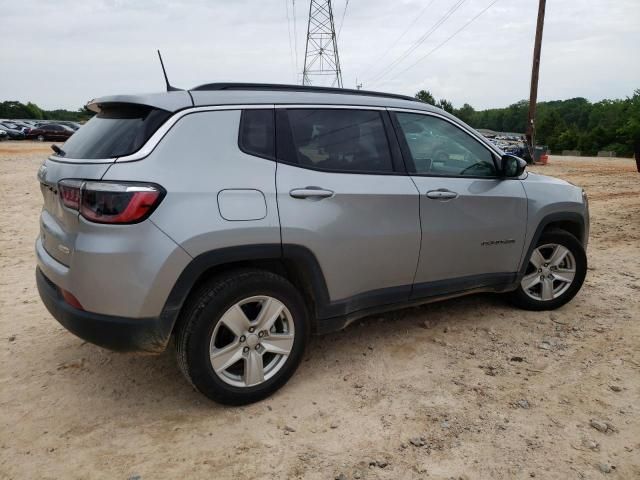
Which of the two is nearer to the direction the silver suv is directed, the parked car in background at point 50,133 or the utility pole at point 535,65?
the utility pole

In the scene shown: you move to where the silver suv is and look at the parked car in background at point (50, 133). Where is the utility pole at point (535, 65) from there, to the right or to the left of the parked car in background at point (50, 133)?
right

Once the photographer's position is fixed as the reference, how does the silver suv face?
facing away from the viewer and to the right of the viewer

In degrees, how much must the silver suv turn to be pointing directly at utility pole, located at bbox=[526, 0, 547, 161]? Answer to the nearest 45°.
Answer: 0° — it already faces it

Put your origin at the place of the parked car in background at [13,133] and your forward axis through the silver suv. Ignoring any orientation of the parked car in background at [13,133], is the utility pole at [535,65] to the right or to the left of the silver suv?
left

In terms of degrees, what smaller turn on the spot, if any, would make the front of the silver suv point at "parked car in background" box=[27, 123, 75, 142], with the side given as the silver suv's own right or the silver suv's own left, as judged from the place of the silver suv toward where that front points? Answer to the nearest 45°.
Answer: approximately 90° to the silver suv's own left

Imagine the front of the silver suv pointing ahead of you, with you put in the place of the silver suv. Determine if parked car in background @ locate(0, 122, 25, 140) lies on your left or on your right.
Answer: on your left

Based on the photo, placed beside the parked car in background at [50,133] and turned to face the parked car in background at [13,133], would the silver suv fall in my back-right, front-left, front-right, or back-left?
back-left
